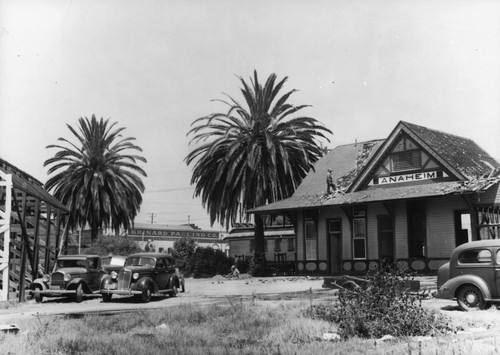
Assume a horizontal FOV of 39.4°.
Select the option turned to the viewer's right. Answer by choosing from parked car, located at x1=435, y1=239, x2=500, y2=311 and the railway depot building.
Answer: the parked car

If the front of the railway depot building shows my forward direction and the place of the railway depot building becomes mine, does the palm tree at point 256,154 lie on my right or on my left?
on my right

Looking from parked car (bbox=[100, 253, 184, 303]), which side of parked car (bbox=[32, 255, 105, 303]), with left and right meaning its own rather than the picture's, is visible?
left

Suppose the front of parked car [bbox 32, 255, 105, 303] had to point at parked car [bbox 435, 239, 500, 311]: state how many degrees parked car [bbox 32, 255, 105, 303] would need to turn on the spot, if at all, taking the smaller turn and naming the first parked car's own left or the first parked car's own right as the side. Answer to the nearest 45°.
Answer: approximately 90° to the first parked car's own left

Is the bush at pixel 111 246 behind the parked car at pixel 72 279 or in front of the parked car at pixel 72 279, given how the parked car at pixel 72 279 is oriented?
behind

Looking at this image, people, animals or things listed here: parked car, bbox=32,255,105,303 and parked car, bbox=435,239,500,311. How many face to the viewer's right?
1

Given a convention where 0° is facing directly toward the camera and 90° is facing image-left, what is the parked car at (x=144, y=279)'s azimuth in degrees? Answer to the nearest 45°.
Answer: approximately 45°

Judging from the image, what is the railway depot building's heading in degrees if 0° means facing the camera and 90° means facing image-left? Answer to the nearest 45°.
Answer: approximately 45°
